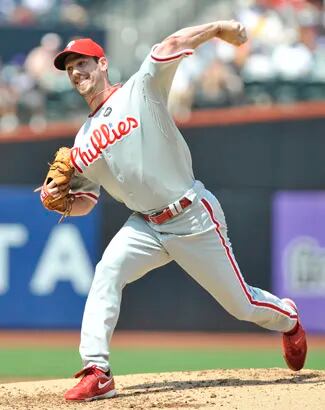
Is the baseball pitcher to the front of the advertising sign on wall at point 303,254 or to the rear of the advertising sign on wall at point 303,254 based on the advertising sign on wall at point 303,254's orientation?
to the front

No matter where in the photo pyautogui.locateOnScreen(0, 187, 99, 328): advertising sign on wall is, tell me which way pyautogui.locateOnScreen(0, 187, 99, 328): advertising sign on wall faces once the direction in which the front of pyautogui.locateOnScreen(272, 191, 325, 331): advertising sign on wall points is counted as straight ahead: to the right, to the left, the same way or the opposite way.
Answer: the same way

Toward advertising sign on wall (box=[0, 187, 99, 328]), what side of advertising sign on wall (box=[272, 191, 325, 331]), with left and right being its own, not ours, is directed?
right

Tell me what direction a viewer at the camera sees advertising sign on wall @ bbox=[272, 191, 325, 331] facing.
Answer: facing the viewer

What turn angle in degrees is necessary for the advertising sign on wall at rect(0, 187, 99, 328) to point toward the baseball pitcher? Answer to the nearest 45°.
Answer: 0° — it already faces them

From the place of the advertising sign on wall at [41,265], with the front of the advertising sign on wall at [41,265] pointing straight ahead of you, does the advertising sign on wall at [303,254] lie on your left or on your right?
on your left

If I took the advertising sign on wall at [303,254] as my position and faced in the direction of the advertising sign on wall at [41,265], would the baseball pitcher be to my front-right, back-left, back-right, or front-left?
front-left

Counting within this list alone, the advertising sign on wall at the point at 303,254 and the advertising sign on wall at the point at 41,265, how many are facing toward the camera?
2

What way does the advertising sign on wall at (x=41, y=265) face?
toward the camera

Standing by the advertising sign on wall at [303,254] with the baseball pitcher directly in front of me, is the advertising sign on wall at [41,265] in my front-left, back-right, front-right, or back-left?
front-right

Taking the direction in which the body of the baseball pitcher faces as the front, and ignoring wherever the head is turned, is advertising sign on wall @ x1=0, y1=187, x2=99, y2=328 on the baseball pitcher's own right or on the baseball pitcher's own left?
on the baseball pitcher's own right

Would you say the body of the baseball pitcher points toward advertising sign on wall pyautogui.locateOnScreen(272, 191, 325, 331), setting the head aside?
no

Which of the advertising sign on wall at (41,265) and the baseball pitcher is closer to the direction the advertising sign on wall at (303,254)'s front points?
the baseball pitcher

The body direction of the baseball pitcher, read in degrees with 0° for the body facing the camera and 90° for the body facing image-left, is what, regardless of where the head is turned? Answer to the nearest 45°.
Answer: approximately 45°
